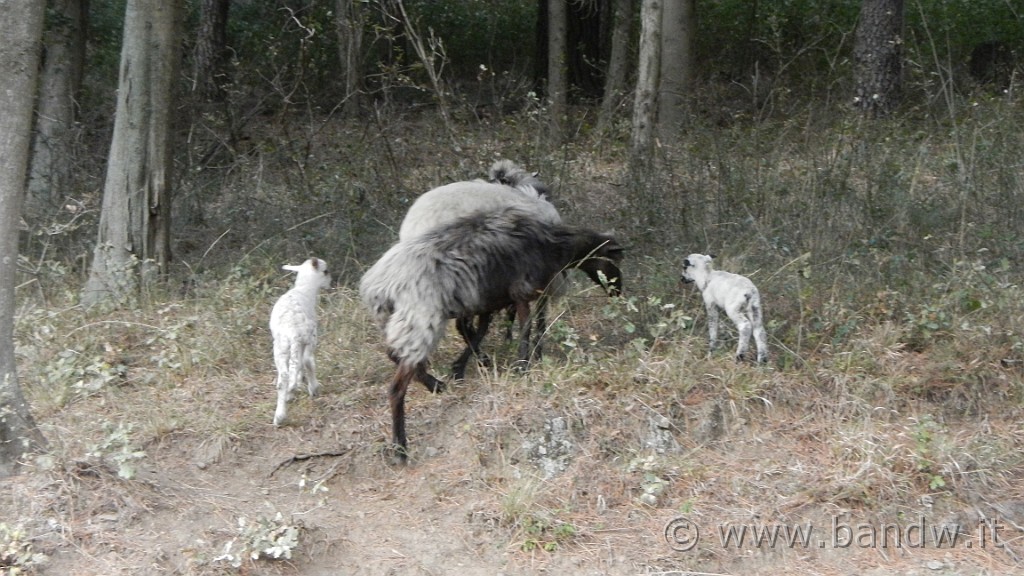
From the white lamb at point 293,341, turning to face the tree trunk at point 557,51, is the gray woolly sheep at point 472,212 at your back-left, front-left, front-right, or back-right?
front-right

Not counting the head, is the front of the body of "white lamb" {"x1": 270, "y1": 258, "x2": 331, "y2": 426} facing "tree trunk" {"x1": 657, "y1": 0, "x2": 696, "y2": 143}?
yes

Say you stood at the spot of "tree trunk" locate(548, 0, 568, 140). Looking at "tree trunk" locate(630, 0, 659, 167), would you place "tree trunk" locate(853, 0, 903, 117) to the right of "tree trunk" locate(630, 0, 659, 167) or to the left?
left

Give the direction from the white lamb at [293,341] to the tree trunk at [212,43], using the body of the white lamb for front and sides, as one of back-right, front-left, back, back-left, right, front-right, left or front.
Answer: front-left

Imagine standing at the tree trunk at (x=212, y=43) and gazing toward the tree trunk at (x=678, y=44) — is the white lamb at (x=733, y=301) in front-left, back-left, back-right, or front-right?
front-right

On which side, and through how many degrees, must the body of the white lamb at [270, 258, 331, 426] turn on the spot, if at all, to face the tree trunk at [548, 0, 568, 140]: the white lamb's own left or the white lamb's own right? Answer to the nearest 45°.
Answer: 0° — it already faces it

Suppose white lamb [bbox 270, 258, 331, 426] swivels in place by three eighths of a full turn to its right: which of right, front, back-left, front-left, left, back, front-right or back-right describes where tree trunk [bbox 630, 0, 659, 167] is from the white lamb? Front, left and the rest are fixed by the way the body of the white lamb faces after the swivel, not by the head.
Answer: back-left

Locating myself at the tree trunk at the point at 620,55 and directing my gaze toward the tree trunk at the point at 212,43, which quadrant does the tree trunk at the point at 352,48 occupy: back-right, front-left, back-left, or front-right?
front-left

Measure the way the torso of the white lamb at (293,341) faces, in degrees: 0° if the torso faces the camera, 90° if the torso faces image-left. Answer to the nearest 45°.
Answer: approximately 225°

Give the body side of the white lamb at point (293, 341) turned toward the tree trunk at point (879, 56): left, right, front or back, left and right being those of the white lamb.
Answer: front

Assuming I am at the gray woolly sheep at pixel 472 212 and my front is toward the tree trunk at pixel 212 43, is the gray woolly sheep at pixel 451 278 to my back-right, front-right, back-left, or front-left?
back-left

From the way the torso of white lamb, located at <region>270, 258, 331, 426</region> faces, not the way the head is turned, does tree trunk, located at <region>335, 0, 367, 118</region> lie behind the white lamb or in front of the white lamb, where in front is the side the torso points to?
in front

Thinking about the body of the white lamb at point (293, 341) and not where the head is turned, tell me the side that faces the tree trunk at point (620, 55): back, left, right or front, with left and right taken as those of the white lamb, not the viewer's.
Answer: front

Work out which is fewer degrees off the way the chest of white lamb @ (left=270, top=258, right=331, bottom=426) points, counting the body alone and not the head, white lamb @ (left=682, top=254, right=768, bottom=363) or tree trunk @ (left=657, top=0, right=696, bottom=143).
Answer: the tree trunk

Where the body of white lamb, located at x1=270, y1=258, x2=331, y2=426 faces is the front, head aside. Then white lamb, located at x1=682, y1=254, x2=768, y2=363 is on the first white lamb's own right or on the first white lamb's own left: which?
on the first white lamb's own right
